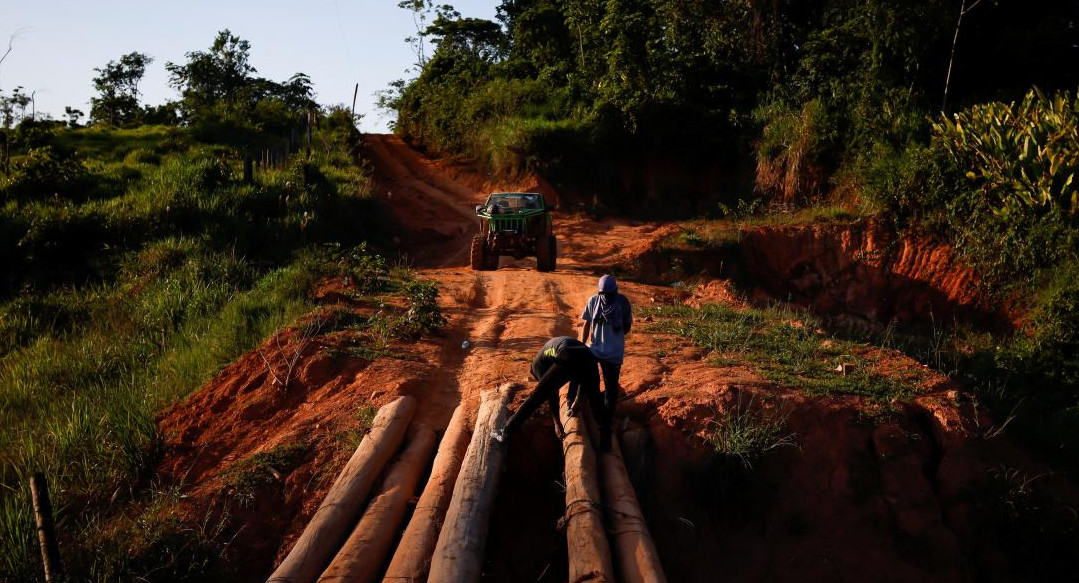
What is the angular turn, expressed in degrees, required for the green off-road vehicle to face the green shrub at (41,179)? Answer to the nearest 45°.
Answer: approximately 90° to its right

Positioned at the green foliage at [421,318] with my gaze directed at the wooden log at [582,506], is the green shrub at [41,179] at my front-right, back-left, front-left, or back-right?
back-right

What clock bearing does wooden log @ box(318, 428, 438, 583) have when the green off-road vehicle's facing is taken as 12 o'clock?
The wooden log is roughly at 12 o'clock from the green off-road vehicle.

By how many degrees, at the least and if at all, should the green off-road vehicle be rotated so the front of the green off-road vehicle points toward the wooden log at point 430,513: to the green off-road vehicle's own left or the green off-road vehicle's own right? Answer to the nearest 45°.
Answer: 0° — it already faces it

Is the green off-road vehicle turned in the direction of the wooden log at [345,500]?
yes

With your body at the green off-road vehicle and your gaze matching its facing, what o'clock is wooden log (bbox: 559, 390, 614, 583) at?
The wooden log is roughly at 12 o'clock from the green off-road vehicle.

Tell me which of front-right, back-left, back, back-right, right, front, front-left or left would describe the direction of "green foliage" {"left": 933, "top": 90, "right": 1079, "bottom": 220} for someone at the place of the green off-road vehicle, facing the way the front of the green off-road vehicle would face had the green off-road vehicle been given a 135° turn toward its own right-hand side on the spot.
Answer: back-right

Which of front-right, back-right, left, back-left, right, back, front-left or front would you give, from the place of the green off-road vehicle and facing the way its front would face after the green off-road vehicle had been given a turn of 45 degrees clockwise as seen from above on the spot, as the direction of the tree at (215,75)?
right

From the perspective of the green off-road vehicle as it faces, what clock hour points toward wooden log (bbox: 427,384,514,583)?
The wooden log is roughly at 12 o'clock from the green off-road vehicle.

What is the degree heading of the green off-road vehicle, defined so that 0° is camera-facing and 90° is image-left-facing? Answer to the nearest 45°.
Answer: approximately 0°
